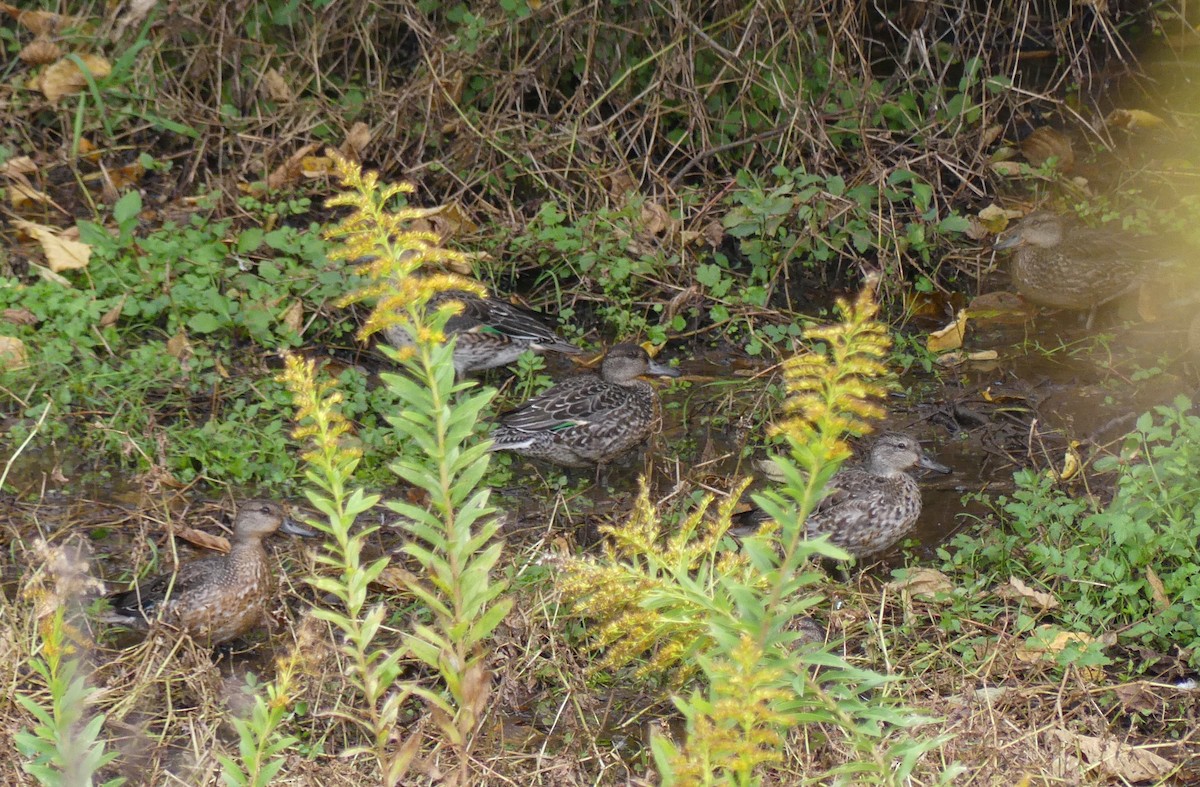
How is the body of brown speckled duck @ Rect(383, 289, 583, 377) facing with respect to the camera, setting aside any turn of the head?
to the viewer's left

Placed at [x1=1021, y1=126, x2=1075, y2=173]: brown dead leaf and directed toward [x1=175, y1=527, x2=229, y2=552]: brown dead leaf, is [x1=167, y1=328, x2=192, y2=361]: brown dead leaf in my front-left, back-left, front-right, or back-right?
front-right

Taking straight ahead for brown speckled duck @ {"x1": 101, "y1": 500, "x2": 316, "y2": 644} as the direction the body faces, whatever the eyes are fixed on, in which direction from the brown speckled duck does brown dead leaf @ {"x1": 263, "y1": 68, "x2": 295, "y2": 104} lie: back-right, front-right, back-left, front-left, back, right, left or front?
left

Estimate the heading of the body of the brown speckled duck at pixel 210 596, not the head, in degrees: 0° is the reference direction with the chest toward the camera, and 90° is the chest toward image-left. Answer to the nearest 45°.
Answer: approximately 270°

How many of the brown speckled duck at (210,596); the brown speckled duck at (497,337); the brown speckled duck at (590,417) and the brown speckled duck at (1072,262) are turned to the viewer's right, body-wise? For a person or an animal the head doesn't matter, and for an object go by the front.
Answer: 2

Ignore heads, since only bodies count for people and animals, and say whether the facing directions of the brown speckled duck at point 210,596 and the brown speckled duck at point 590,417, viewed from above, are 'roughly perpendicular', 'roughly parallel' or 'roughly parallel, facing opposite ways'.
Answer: roughly parallel

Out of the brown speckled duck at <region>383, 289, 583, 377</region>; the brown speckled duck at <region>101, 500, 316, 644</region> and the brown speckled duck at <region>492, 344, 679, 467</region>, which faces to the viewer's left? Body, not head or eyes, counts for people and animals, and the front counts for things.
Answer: the brown speckled duck at <region>383, 289, 583, 377</region>

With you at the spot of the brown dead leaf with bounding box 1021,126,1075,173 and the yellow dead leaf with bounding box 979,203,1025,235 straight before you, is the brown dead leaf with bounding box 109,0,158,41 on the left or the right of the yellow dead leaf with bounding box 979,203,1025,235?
right

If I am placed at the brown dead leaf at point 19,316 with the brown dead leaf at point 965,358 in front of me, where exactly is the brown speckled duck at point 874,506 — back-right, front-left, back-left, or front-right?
front-right

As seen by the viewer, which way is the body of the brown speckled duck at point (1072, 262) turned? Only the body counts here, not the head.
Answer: to the viewer's left

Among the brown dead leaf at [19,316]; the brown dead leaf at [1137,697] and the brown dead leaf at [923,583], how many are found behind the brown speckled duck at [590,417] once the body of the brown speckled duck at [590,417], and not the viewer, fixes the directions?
1

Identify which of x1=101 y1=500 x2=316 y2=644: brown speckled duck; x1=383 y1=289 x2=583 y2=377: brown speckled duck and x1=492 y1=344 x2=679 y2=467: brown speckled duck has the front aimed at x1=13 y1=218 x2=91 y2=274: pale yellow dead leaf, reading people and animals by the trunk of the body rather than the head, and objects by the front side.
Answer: x1=383 y1=289 x2=583 y2=377: brown speckled duck

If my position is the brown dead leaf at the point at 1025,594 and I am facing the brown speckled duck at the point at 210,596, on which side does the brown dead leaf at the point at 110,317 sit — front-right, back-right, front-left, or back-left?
front-right

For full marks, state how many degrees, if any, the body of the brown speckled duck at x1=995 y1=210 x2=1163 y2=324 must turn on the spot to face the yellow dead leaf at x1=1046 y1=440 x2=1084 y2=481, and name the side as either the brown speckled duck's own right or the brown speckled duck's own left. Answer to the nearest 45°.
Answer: approximately 90° to the brown speckled duck's own left

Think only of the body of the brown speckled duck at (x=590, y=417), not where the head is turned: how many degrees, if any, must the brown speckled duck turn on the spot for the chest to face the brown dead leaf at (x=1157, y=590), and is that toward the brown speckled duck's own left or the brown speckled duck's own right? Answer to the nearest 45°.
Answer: approximately 45° to the brown speckled duck's own right

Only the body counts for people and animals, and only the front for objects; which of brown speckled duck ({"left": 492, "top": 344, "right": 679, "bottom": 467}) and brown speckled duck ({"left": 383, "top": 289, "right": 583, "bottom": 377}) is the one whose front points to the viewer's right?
brown speckled duck ({"left": 492, "top": 344, "right": 679, "bottom": 467})

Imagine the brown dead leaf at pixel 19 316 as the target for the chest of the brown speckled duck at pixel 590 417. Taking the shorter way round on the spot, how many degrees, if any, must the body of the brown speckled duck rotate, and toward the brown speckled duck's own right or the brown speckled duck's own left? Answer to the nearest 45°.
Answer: approximately 180°

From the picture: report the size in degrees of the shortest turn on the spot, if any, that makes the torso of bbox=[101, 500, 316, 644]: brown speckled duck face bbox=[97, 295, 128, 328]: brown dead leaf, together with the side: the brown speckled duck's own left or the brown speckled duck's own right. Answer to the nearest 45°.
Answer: approximately 90° to the brown speckled duck's own left

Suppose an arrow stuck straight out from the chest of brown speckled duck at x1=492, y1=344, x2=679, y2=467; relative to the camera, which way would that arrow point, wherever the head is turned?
to the viewer's right

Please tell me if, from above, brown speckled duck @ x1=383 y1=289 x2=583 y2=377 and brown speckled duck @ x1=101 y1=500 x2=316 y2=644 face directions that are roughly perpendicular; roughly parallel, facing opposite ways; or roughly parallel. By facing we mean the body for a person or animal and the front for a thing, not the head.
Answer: roughly parallel, facing opposite ways

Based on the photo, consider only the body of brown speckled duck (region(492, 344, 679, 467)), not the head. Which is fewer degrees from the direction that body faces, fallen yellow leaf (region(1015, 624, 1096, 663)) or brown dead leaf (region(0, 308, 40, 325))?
the fallen yellow leaf
